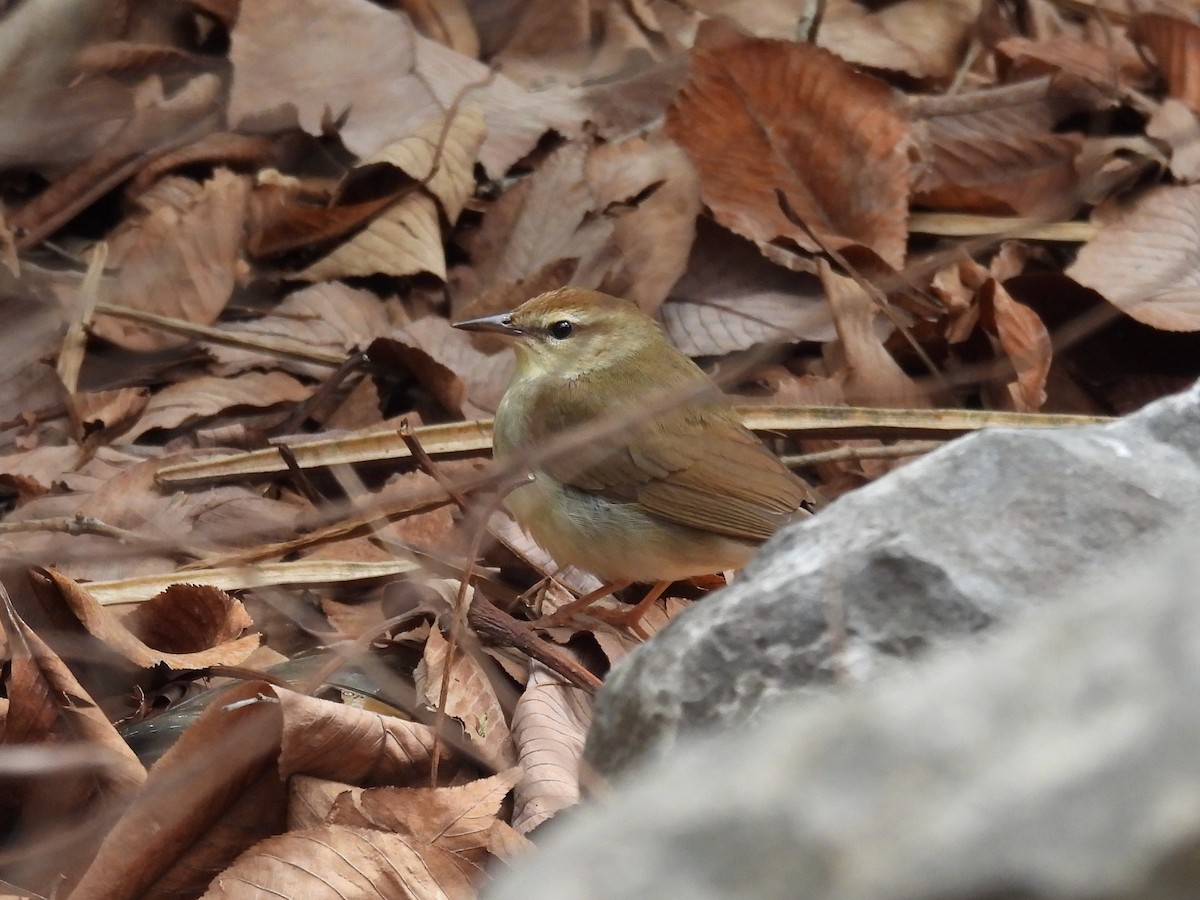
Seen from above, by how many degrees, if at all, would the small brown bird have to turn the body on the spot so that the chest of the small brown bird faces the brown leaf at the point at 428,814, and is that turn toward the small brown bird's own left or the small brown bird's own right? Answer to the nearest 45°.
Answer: approximately 90° to the small brown bird's own left

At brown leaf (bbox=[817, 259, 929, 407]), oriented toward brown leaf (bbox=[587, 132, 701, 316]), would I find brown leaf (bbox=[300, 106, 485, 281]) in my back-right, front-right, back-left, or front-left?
front-left

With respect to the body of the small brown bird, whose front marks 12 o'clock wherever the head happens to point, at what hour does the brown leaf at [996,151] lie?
The brown leaf is roughly at 4 o'clock from the small brown bird.

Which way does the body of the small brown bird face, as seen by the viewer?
to the viewer's left

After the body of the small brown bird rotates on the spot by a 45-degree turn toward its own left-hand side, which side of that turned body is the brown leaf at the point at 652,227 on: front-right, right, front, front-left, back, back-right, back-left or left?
back-right

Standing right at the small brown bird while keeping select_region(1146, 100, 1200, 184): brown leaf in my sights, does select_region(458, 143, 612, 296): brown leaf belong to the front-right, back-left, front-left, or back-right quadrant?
front-left

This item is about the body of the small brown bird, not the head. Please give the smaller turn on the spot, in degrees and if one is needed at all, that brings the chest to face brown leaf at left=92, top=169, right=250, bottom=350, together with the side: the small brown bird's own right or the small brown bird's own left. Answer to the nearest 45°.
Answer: approximately 45° to the small brown bird's own right

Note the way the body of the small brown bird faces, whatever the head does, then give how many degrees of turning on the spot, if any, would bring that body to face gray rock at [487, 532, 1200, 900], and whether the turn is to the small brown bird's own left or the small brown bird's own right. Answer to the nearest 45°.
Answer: approximately 90° to the small brown bird's own left

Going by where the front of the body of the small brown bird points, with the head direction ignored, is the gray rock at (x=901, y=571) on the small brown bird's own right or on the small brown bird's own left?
on the small brown bird's own left

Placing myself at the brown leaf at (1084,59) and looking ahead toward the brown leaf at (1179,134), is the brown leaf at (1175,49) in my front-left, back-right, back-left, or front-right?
front-left

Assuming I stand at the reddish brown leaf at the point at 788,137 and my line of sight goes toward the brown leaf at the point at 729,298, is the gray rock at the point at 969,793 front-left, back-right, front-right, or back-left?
front-left

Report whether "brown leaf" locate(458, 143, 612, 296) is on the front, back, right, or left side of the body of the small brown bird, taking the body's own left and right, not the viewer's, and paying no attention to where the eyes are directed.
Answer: right

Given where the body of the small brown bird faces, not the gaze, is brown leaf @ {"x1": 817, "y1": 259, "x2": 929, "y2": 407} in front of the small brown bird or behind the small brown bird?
behind
